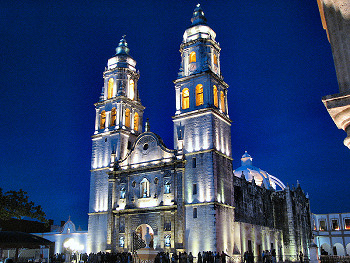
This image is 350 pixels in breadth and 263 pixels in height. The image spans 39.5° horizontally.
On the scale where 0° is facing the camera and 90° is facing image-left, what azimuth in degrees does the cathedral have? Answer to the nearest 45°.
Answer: approximately 45°
